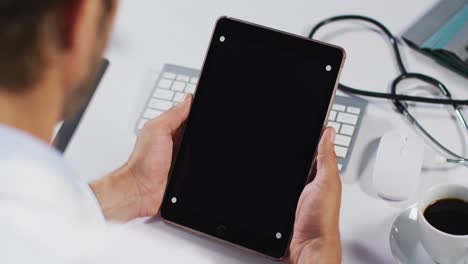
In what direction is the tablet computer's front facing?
toward the camera

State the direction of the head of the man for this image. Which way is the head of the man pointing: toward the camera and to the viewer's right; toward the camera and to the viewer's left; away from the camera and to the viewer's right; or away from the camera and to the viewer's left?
away from the camera and to the viewer's right

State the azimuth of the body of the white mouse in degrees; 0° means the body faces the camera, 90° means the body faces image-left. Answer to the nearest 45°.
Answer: approximately 180°

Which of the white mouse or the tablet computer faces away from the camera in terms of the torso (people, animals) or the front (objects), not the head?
the white mouse

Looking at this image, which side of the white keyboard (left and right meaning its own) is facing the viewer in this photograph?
front

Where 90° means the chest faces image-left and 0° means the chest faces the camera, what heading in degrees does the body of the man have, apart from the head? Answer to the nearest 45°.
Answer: approximately 225°

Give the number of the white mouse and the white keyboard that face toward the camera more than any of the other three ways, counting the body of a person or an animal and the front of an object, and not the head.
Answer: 1
